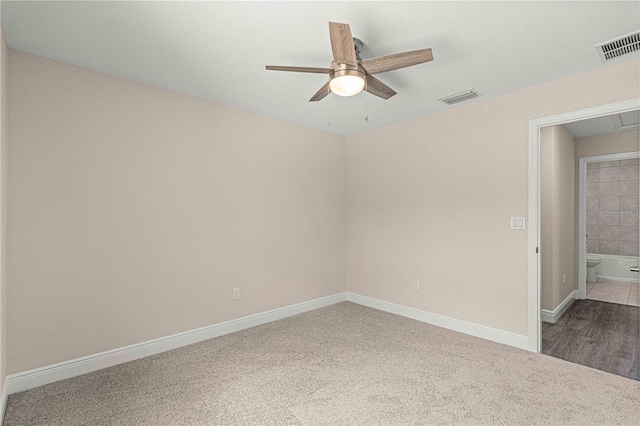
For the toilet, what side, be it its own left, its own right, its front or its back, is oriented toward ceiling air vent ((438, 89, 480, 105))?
right

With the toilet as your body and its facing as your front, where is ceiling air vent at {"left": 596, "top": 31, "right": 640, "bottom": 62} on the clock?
The ceiling air vent is roughly at 3 o'clock from the toilet.

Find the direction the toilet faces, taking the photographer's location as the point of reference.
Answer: facing to the right of the viewer

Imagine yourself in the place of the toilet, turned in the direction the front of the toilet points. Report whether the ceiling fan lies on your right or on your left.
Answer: on your right
